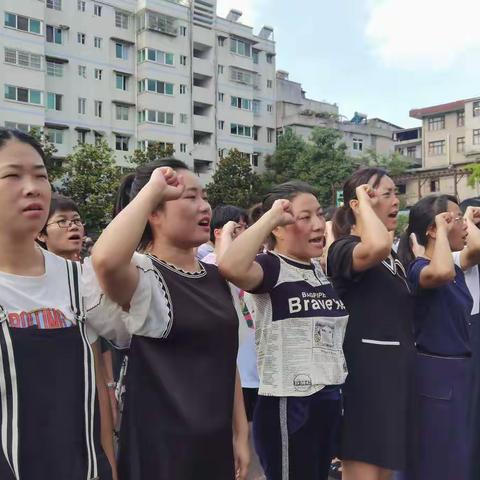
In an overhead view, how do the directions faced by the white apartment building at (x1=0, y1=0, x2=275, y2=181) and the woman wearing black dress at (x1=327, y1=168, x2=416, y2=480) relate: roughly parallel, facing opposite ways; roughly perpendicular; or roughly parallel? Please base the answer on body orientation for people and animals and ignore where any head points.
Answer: roughly parallel

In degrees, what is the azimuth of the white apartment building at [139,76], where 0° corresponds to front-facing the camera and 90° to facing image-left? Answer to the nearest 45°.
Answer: approximately 315°

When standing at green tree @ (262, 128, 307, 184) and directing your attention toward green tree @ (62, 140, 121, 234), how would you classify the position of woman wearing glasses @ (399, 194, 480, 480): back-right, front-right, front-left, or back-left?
front-left

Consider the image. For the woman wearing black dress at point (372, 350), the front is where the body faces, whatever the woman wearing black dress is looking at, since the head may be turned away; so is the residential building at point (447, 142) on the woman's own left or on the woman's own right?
on the woman's own left

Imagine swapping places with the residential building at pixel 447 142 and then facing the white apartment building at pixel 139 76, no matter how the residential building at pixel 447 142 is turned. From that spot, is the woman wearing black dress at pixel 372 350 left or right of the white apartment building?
left

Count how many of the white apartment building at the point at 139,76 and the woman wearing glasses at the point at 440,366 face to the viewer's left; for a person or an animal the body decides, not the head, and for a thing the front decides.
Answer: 0

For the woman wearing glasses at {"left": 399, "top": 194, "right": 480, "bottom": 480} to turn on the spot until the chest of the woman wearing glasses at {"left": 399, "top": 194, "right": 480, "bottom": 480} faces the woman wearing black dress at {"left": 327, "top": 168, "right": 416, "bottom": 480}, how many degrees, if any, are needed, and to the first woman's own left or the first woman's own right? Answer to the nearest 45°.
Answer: approximately 135° to the first woman's own right

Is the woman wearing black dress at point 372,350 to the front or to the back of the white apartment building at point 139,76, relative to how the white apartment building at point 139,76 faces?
to the front

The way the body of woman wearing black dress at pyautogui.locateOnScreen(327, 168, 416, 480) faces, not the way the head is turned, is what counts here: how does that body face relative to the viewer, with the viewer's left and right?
facing the viewer and to the right of the viewer

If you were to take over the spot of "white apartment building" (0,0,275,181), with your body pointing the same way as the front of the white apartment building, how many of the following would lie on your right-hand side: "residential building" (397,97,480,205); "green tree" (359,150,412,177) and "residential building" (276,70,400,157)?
0

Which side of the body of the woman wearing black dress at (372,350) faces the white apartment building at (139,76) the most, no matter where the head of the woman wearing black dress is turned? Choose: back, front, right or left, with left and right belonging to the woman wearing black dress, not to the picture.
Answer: back
